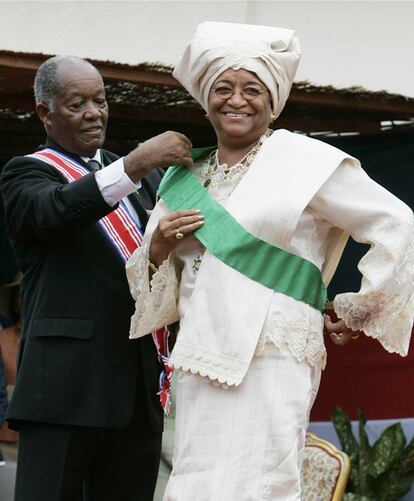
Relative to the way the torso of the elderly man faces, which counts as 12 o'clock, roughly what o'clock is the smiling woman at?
The smiling woman is roughly at 12 o'clock from the elderly man.

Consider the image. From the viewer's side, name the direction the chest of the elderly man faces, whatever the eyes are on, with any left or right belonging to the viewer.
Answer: facing the viewer and to the right of the viewer

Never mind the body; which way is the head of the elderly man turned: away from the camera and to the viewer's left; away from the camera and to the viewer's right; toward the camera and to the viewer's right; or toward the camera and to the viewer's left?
toward the camera and to the viewer's right

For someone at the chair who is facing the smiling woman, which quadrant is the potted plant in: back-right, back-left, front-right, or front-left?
back-left

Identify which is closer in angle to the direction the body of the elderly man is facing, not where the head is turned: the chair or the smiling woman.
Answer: the smiling woman

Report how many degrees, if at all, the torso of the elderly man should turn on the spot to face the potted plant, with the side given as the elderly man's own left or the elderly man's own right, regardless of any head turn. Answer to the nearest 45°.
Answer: approximately 90° to the elderly man's own left

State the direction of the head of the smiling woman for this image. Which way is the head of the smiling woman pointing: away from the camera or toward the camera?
toward the camera

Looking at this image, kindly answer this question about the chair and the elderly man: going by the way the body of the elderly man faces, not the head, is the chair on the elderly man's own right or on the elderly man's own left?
on the elderly man's own left
